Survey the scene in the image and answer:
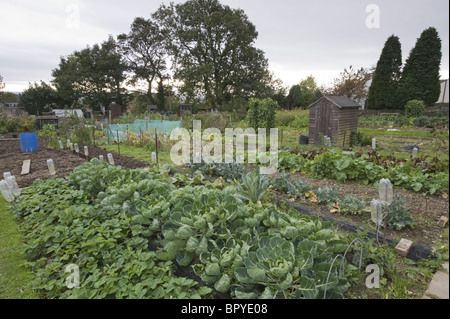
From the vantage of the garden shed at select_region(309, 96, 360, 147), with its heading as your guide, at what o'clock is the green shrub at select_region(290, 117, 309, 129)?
The green shrub is roughly at 4 o'clock from the garden shed.

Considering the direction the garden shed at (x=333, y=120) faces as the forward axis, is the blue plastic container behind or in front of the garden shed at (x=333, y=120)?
in front

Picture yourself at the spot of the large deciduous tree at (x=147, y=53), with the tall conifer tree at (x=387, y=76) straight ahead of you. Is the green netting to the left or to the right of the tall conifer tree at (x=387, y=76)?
right

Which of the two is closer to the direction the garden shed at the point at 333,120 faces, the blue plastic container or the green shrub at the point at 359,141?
the blue plastic container

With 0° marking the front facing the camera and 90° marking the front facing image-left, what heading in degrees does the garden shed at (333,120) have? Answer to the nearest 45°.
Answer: approximately 45°

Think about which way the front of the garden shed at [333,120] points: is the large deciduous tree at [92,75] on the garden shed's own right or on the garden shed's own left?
on the garden shed's own right

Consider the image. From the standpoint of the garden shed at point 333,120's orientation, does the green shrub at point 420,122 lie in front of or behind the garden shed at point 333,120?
behind

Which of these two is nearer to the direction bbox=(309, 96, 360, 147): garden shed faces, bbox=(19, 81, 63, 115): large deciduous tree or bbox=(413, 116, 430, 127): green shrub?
the large deciduous tree

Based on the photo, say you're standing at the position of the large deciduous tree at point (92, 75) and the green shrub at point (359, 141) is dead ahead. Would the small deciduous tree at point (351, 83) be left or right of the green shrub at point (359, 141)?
left

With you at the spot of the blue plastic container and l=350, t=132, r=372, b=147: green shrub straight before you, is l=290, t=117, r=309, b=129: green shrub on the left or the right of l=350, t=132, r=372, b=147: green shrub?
left
